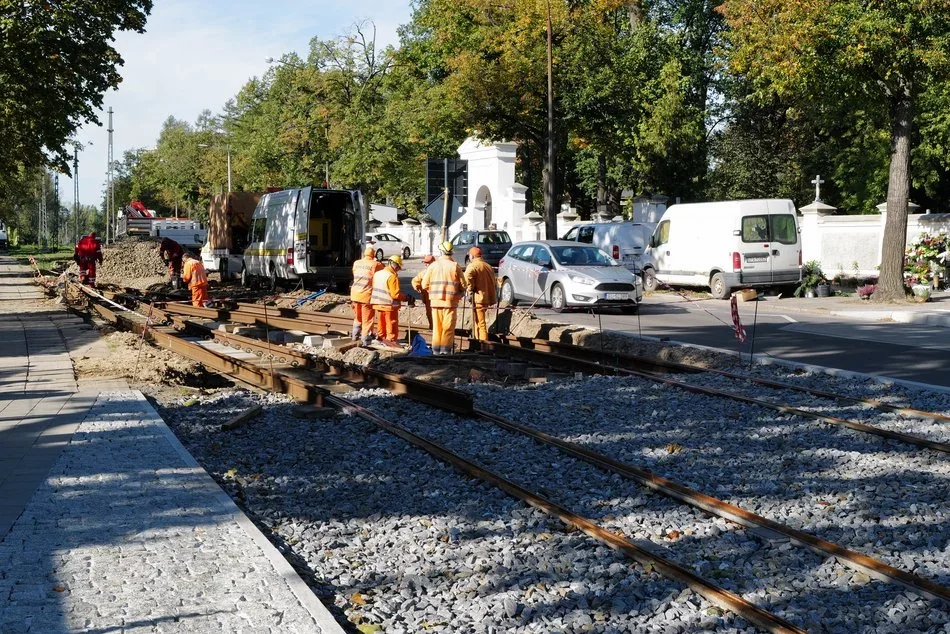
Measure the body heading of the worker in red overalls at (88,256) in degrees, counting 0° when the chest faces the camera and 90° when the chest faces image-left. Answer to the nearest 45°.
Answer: approximately 180°

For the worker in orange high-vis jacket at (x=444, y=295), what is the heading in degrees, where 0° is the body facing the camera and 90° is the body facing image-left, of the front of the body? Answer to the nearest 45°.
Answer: approximately 180°

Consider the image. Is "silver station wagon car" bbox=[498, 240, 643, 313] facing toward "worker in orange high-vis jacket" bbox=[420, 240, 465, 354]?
no

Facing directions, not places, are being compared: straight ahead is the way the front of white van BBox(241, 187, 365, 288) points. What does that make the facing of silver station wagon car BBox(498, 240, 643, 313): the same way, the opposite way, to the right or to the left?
the opposite way

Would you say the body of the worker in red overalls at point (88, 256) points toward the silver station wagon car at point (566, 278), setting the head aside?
no

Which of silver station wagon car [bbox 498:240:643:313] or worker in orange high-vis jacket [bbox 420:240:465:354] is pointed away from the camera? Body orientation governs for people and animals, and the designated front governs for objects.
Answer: the worker in orange high-vis jacket

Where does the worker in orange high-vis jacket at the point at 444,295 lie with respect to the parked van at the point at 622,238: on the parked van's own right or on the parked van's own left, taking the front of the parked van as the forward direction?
on the parked van's own left

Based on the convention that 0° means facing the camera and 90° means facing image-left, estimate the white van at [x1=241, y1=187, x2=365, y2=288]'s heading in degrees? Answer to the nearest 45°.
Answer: approximately 135°

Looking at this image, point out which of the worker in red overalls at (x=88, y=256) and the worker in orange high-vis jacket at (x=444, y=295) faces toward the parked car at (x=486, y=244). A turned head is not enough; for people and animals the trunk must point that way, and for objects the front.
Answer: the worker in orange high-vis jacket

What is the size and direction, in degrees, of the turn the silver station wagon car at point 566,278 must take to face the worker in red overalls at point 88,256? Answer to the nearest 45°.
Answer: approximately 180°

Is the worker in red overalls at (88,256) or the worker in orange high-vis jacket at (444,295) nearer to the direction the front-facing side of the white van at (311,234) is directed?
the worker in red overalls

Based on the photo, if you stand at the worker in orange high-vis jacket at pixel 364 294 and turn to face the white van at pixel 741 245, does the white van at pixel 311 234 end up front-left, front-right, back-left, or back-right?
front-left
